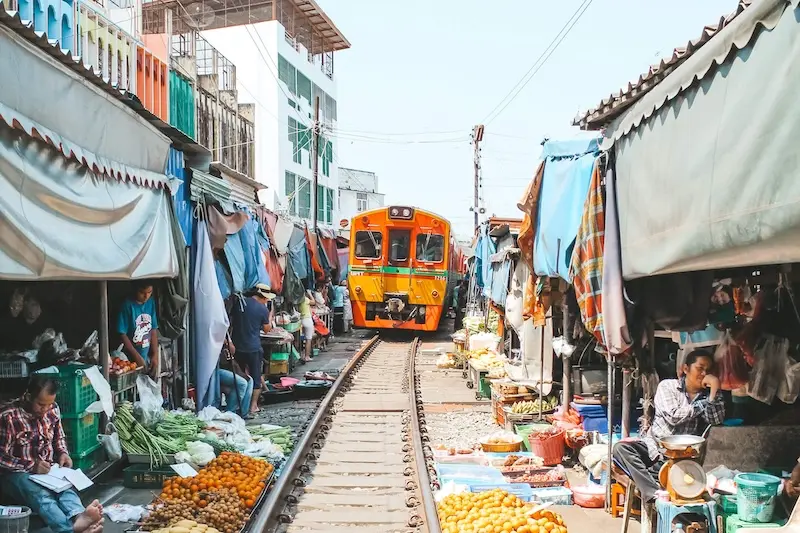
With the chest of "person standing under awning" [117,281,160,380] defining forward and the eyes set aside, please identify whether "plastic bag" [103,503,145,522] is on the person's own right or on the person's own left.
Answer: on the person's own right

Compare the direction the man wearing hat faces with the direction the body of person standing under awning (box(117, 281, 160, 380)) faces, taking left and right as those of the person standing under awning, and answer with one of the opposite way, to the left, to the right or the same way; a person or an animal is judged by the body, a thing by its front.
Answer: to the left

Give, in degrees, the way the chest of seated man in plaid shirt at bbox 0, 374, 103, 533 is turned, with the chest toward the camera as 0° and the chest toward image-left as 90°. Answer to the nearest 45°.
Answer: approximately 315°

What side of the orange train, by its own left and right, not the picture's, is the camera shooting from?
front

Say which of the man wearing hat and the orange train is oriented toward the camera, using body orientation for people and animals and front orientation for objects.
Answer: the orange train

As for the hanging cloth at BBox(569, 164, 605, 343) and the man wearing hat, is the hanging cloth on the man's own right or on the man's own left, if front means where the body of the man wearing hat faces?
on the man's own right

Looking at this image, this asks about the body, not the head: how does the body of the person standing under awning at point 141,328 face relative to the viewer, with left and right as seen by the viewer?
facing the viewer and to the right of the viewer

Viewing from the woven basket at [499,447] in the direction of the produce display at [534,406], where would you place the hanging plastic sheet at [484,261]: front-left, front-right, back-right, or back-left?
front-left

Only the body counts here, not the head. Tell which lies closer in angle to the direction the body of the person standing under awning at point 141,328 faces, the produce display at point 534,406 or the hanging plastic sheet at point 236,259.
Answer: the produce display

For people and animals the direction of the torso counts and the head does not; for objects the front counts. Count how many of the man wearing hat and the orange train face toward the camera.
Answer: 1

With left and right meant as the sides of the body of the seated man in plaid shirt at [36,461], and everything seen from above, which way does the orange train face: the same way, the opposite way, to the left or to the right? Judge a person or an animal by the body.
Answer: to the right

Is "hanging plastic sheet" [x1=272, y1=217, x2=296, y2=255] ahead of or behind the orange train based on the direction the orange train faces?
ahead

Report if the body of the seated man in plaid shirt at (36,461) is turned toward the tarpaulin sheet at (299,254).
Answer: no

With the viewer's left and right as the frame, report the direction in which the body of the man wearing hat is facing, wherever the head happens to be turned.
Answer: facing away from the viewer and to the right of the viewer

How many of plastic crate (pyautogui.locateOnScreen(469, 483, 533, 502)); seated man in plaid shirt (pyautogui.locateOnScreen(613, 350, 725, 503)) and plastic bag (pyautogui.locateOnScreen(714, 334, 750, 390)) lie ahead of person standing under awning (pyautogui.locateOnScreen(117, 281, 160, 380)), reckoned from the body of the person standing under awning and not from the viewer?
3

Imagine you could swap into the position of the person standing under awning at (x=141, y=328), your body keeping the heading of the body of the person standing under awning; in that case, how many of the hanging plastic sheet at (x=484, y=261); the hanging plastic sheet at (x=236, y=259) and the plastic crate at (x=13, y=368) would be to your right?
1
